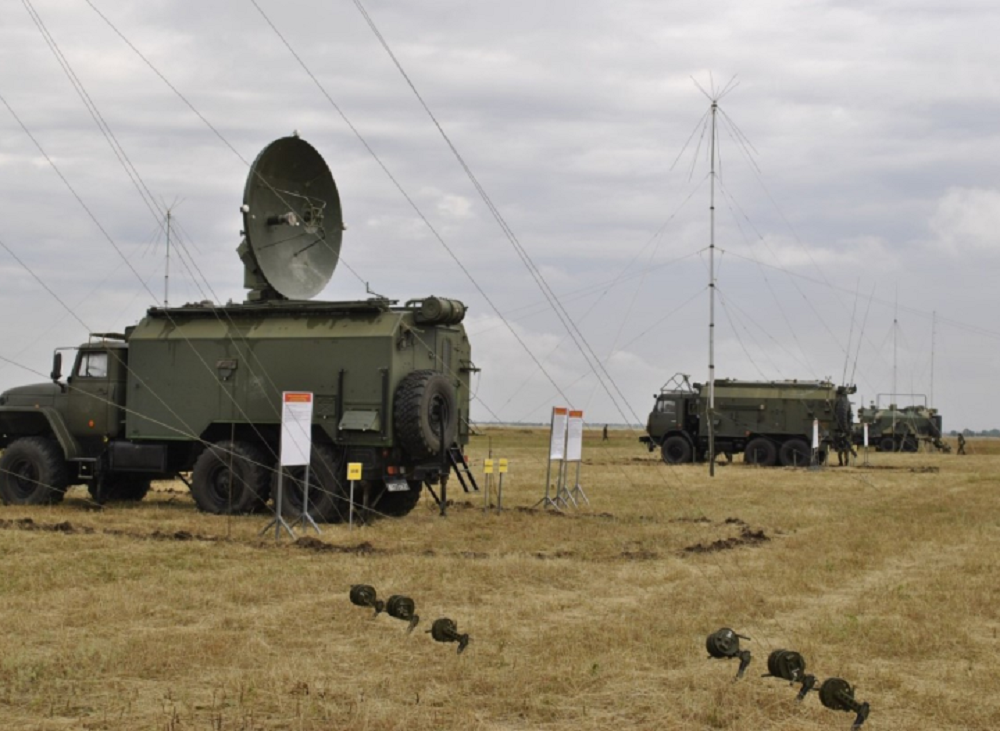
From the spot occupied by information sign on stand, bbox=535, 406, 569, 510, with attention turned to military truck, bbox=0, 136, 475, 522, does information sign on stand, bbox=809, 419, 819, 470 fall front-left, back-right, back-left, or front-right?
back-right

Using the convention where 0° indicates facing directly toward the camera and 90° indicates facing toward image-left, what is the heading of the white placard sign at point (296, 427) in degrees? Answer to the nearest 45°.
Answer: approximately 0°

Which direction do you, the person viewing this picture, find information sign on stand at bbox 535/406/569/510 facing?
facing the viewer and to the right of the viewer

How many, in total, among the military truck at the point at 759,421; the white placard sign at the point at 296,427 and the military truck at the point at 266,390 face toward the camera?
1

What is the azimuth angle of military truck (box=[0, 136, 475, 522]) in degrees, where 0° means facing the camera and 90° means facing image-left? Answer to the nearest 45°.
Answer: approximately 135°

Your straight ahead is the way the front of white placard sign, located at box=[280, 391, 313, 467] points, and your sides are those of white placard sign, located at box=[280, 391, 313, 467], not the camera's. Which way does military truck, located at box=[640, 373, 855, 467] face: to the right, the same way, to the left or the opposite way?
to the right

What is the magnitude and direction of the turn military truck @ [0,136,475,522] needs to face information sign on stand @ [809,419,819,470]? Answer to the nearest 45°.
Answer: approximately 90° to its right

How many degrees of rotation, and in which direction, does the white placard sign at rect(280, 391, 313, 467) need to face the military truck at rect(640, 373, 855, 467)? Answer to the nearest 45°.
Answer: approximately 135° to its left

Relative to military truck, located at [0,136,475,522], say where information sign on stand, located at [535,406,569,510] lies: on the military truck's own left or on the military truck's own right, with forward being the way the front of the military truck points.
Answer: on the military truck's own right

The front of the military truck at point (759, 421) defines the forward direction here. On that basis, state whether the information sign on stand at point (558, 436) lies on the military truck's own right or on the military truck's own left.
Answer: on the military truck's own left

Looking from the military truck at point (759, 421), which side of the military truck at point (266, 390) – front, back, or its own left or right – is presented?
right

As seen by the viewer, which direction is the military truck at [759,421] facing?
to the viewer's left

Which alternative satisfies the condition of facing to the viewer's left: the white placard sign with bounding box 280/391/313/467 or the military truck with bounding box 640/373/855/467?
the military truck

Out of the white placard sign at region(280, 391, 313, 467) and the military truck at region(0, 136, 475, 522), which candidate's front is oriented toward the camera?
the white placard sign

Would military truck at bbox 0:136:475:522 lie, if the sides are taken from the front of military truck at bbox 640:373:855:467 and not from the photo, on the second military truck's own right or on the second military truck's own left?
on the second military truck's own left

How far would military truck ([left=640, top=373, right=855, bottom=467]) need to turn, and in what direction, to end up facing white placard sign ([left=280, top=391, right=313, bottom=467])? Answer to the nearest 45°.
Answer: approximately 90° to its left

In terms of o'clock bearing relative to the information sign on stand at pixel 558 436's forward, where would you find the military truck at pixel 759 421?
The military truck is roughly at 8 o'clock from the information sign on stand.
